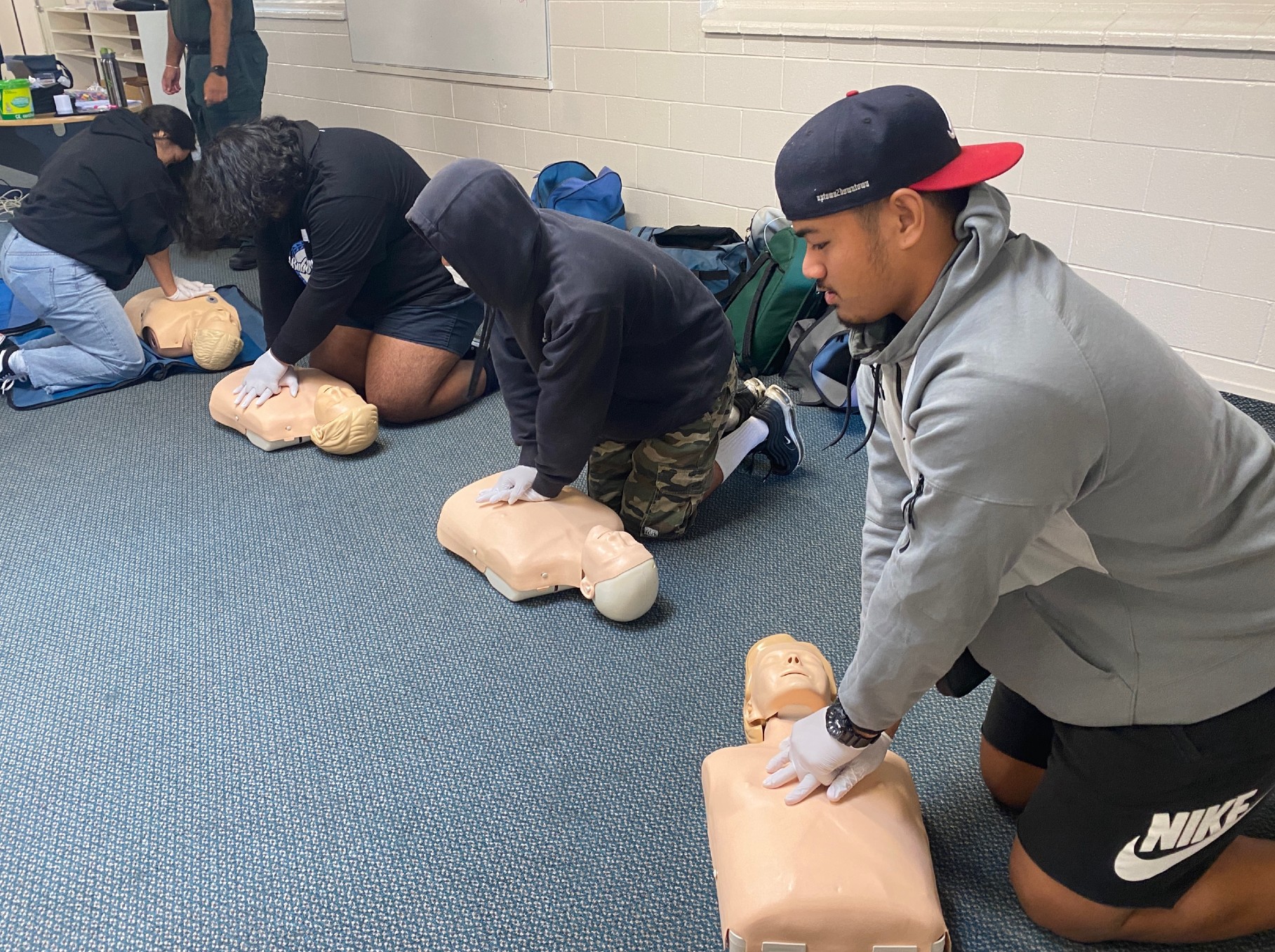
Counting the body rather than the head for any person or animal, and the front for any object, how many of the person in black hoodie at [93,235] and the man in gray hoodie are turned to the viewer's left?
1

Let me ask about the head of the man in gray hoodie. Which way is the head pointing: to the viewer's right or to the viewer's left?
to the viewer's left

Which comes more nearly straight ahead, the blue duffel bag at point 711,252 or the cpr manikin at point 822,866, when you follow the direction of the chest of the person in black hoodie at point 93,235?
the blue duffel bag

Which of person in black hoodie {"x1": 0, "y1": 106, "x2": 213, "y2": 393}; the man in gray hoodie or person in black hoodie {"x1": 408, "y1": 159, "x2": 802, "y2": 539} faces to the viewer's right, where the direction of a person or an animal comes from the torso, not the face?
person in black hoodie {"x1": 0, "y1": 106, "x2": 213, "y2": 393}

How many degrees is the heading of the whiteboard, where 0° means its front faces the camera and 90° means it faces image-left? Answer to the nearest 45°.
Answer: approximately 45°

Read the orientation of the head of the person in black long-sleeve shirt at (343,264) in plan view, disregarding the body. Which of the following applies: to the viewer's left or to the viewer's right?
to the viewer's left

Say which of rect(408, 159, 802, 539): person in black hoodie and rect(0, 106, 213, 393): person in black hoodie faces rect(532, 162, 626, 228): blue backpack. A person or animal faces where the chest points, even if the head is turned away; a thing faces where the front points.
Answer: rect(0, 106, 213, 393): person in black hoodie

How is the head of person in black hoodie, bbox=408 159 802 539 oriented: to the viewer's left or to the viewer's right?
to the viewer's left

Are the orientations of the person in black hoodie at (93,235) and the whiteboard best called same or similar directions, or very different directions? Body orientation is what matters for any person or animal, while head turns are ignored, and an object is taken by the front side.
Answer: very different directions

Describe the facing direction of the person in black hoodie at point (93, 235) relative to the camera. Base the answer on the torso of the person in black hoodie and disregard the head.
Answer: to the viewer's right

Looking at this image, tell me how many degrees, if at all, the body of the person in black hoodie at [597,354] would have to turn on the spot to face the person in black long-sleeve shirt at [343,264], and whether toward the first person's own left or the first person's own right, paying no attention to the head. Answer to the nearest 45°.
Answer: approximately 90° to the first person's own right

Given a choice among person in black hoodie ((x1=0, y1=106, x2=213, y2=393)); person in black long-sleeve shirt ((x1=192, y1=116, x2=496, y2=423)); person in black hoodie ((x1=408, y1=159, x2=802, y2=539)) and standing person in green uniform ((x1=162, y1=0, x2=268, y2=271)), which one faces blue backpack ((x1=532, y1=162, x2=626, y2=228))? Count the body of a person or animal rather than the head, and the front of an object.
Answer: person in black hoodie ((x1=0, y1=106, x2=213, y2=393))

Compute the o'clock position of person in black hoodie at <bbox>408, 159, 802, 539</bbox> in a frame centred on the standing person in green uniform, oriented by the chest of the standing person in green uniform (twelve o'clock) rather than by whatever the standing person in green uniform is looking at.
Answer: The person in black hoodie is roughly at 10 o'clock from the standing person in green uniform.

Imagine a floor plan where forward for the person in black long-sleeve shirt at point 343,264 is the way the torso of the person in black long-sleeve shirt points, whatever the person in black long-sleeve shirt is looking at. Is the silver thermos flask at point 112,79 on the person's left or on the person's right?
on the person's right

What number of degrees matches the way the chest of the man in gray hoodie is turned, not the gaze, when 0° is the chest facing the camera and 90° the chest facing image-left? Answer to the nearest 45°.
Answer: approximately 90°
